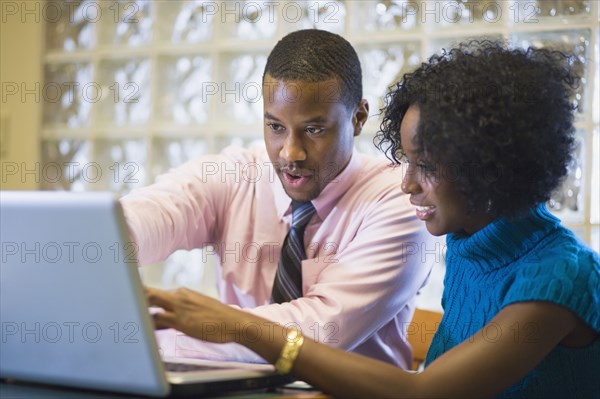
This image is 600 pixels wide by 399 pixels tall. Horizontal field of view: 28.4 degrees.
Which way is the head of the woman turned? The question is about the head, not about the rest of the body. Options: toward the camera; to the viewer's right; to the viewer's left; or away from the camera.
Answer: to the viewer's left

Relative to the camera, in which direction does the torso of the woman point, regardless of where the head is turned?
to the viewer's left

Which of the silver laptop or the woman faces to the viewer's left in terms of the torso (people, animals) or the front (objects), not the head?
the woman

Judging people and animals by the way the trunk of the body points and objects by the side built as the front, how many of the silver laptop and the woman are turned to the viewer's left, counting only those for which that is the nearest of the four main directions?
1

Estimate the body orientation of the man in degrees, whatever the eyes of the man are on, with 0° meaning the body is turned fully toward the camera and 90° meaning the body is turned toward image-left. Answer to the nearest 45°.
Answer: approximately 45°

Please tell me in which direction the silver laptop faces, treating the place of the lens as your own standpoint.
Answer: facing away from the viewer and to the right of the viewer

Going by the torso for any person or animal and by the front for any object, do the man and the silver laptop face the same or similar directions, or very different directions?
very different directions

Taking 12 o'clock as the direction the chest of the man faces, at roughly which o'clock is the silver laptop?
The silver laptop is roughly at 11 o'clock from the man.
